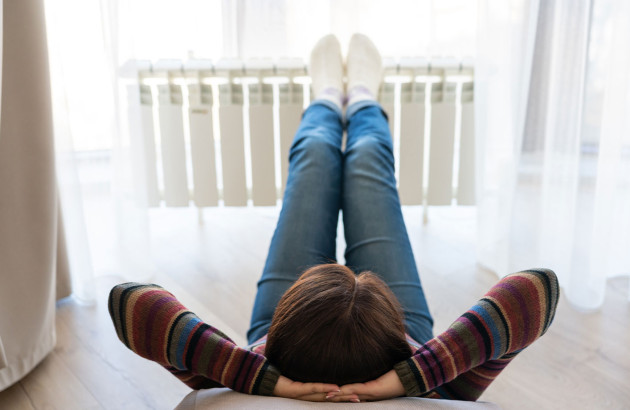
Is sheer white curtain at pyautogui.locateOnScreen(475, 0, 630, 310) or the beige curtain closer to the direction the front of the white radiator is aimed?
the beige curtain

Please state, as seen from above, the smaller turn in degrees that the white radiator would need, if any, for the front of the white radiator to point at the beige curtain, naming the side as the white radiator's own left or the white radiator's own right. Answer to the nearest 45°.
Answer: approximately 45° to the white radiator's own right

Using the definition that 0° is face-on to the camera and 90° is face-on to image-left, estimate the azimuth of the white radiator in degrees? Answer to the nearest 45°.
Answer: approximately 0°

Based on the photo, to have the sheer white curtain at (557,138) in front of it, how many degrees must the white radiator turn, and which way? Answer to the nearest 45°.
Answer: approximately 90° to its left

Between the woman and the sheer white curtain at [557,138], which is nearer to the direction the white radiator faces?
the woman
